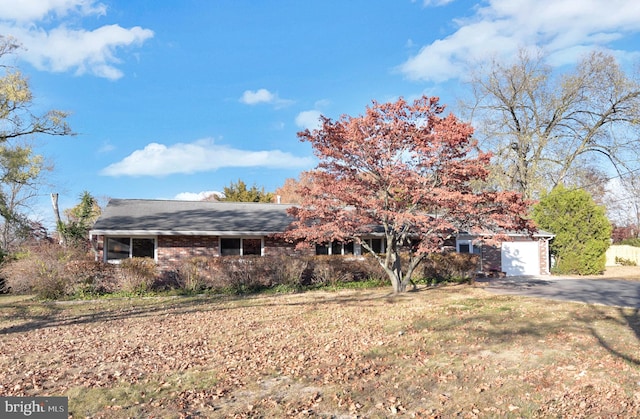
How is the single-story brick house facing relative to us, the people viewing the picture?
facing the viewer

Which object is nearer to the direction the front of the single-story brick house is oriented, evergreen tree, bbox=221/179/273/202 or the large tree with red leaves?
the large tree with red leaves

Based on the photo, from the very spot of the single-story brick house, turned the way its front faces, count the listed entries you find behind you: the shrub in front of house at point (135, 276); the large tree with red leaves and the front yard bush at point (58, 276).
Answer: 0

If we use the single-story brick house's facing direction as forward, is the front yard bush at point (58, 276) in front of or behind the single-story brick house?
in front

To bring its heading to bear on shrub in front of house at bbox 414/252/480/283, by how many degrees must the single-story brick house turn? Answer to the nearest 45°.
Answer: approximately 90° to its left

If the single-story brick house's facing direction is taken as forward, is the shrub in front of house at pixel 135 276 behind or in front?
in front

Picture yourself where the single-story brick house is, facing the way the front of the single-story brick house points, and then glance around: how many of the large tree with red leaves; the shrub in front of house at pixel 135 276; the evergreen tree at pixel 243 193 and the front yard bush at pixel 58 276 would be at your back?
1

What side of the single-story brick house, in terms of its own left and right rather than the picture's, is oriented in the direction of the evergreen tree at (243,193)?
back

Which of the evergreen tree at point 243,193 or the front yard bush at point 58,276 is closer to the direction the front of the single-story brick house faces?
the front yard bush

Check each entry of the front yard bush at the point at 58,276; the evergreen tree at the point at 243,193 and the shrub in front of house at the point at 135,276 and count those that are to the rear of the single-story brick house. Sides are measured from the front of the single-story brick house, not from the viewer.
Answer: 1

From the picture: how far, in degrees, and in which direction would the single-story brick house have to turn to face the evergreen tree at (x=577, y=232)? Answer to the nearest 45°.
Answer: approximately 90° to its left
